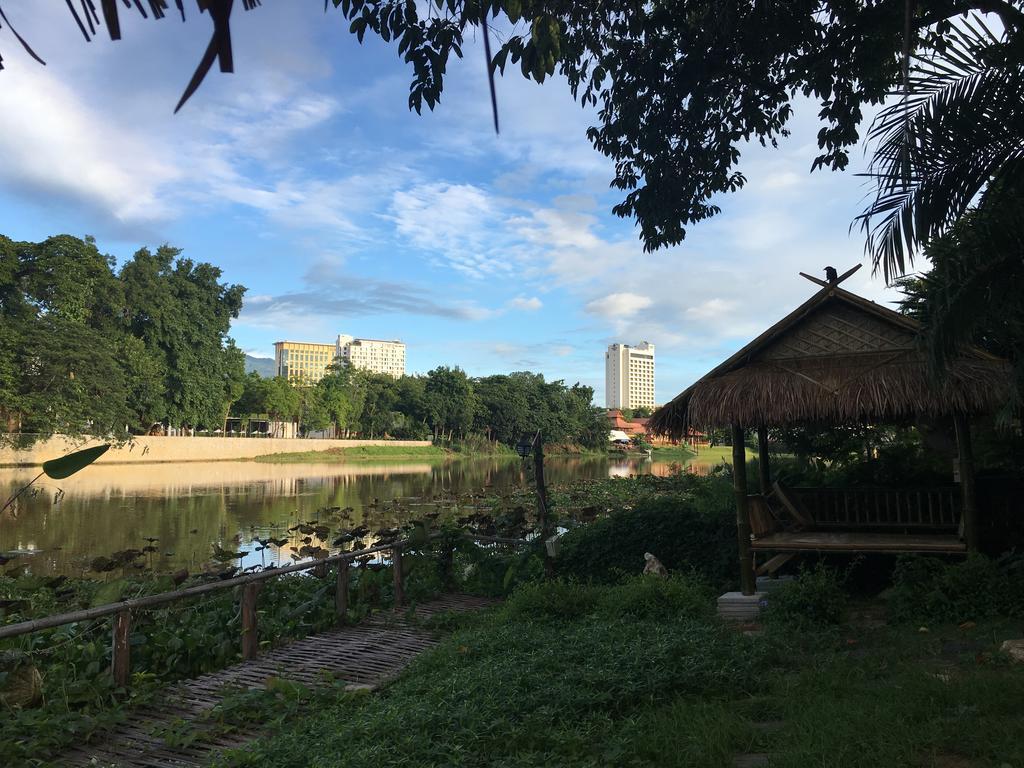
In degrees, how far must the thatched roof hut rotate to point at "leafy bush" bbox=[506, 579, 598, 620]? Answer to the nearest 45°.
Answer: approximately 45° to its right

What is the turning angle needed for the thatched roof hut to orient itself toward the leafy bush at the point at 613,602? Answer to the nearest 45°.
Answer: approximately 45° to its right

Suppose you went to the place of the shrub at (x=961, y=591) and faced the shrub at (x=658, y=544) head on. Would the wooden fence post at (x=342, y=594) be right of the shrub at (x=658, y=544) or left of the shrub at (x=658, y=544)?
left

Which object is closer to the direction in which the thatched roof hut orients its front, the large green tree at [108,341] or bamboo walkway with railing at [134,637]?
the bamboo walkway with railing

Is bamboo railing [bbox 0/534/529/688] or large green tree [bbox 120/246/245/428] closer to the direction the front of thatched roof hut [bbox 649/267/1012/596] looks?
the bamboo railing

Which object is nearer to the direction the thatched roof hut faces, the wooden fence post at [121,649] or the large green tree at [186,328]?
the wooden fence post
